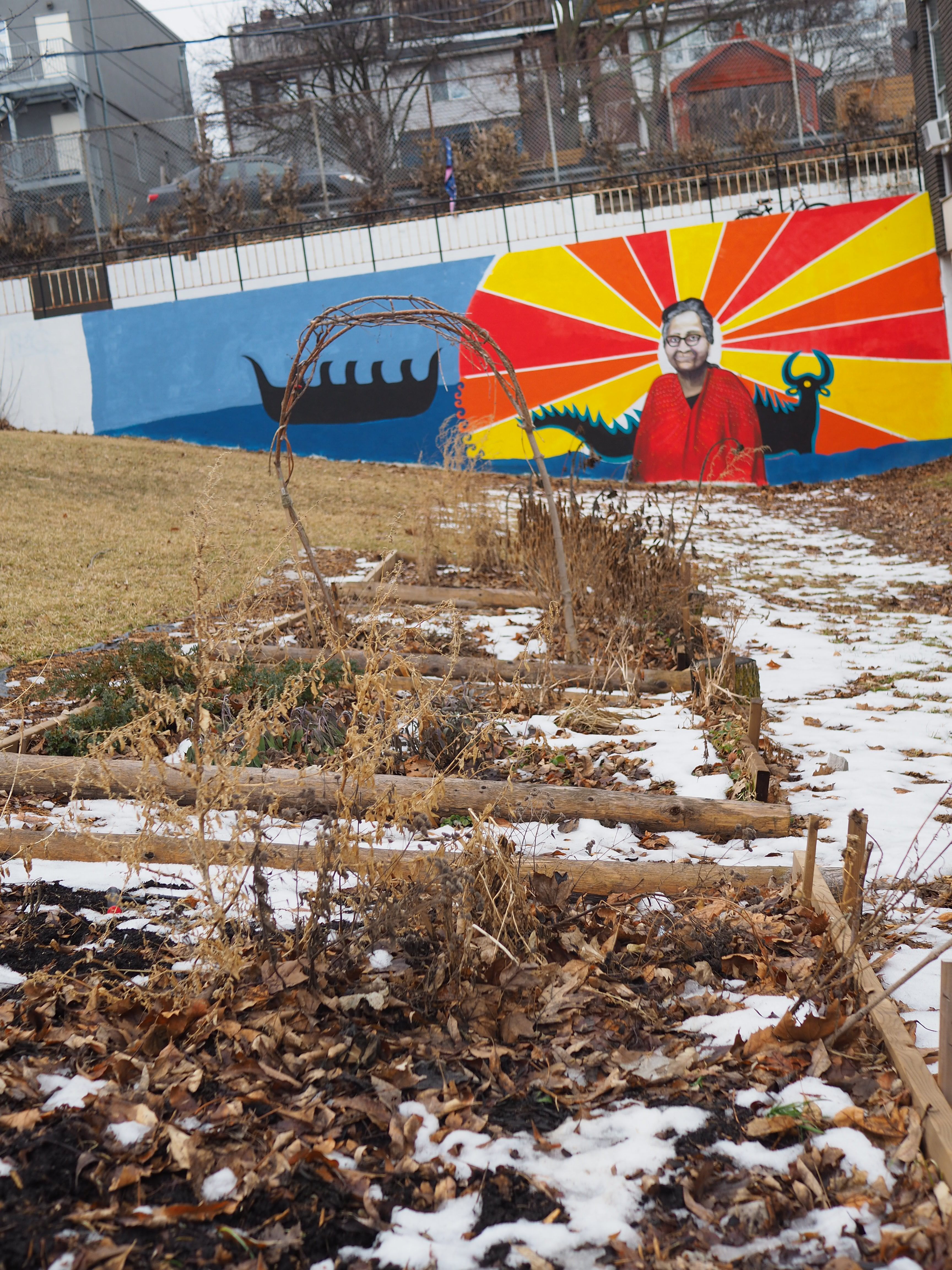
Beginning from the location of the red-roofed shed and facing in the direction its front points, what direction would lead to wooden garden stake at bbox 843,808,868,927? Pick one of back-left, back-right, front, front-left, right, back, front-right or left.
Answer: front

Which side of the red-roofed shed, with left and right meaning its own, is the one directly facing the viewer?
front

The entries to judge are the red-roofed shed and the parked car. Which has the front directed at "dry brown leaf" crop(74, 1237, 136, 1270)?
the red-roofed shed
